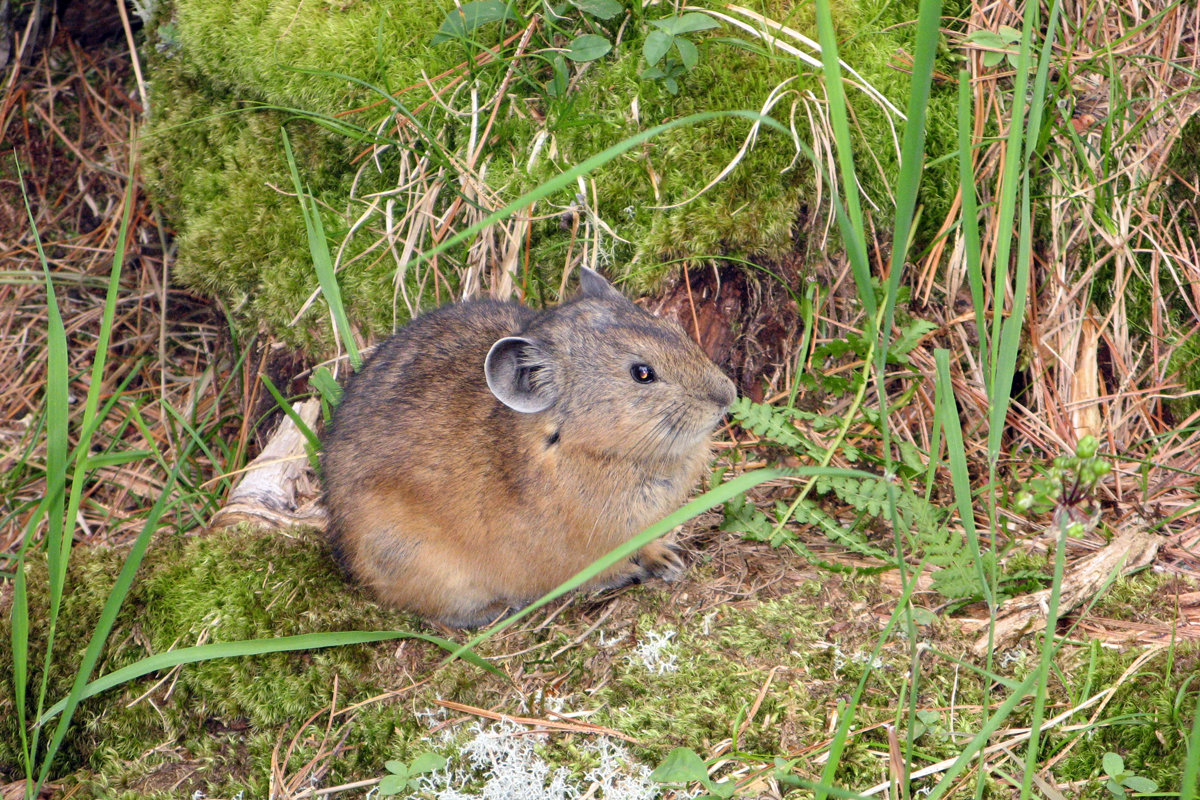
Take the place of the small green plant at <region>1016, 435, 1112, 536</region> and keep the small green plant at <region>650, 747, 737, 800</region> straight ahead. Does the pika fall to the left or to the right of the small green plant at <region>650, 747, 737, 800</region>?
right

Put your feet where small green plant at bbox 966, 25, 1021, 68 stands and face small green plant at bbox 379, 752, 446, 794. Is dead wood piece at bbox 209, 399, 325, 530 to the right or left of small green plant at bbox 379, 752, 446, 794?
right

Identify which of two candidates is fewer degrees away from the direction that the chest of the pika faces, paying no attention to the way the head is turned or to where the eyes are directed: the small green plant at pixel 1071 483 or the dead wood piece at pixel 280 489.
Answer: the small green plant

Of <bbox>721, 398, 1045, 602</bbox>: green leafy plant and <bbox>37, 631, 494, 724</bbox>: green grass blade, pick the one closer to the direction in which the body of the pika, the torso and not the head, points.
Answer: the green leafy plant

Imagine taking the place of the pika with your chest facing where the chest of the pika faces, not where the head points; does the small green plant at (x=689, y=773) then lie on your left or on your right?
on your right

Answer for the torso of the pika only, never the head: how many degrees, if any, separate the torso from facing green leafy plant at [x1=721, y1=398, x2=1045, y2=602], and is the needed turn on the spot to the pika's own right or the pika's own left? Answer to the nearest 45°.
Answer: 0° — it already faces it

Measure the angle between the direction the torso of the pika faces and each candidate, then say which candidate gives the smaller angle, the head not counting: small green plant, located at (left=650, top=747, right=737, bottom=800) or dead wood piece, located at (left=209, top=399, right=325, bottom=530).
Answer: the small green plant

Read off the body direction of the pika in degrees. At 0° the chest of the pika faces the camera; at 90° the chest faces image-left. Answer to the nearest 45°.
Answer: approximately 270°

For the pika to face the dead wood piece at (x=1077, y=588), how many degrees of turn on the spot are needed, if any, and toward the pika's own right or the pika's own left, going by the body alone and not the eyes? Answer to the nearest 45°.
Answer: approximately 45° to the pika's own right
